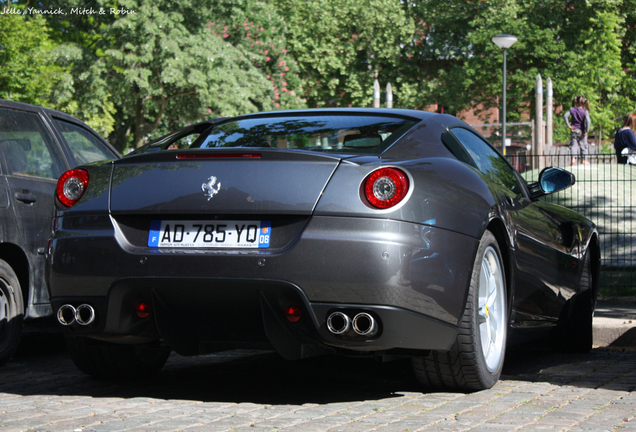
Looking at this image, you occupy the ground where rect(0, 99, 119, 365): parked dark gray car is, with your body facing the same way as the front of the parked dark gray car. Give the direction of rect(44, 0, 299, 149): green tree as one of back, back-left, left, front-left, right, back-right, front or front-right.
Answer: front-left

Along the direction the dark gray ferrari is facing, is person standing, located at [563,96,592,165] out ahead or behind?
ahead

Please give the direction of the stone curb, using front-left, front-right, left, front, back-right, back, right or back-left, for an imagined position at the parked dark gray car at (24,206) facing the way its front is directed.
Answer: front-right

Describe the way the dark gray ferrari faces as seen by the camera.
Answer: facing away from the viewer and to the right of the viewer

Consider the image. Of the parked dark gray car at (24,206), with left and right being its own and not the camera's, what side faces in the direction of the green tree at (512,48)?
front

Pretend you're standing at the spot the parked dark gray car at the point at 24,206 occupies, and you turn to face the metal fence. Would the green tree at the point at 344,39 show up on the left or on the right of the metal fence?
left

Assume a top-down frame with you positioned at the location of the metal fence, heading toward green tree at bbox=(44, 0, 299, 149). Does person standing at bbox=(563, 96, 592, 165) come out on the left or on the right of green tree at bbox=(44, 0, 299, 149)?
right

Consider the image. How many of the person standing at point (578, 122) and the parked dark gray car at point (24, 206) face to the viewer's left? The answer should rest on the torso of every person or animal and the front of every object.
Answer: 0

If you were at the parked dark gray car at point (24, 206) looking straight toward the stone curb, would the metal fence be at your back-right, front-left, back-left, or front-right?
front-left

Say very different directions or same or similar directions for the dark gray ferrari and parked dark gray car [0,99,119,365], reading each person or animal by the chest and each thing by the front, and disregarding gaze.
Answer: same or similar directions

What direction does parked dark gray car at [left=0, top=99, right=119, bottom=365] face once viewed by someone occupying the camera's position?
facing away from the viewer and to the right of the viewer

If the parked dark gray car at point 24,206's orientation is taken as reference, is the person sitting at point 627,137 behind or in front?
in front

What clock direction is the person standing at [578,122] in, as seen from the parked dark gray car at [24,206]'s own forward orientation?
The person standing is roughly at 12 o'clock from the parked dark gray car.
